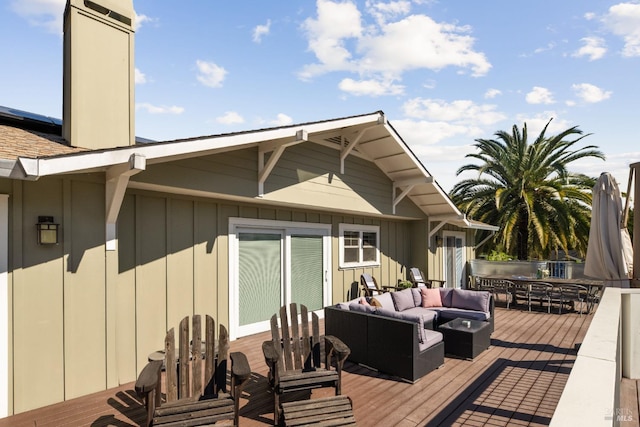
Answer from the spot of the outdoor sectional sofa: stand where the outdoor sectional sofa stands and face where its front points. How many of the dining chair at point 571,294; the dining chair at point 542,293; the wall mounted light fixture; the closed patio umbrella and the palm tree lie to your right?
1

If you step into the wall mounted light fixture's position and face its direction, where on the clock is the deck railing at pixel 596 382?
The deck railing is roughly at 11 o'clock from the wall mounted light fixture.

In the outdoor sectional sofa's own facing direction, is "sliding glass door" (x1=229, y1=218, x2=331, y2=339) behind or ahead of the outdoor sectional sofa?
behind

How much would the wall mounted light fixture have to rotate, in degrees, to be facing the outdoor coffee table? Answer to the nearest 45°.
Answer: approximately 90° to its left

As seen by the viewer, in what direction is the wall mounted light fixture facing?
toward the camera

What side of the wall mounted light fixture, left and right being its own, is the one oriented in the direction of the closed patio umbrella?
left
